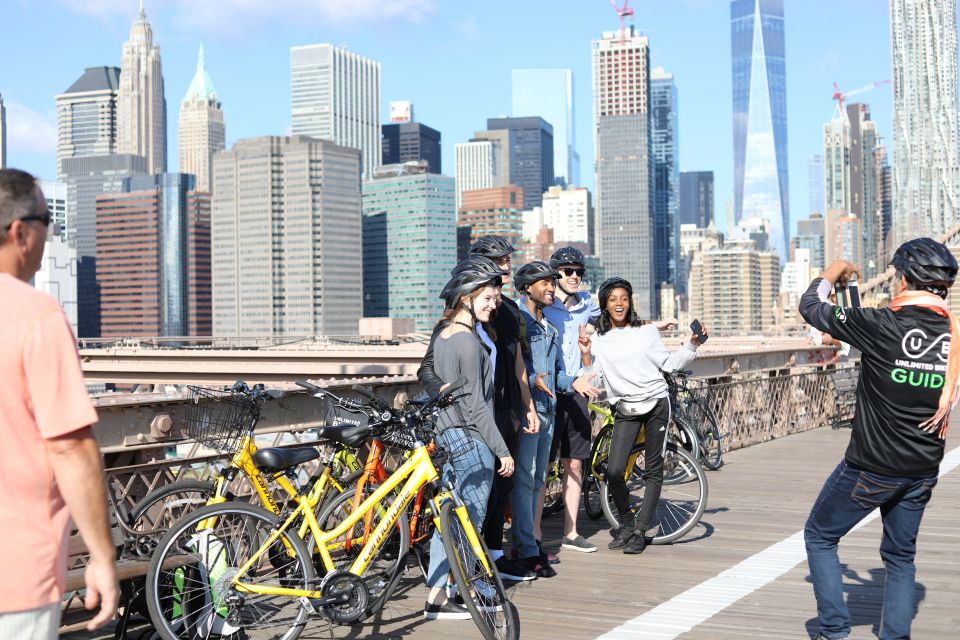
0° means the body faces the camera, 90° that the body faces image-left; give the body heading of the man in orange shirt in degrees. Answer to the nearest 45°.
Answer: approximately 225°

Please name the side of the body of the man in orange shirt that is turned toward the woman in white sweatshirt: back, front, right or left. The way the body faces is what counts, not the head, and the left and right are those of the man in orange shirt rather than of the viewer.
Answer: front

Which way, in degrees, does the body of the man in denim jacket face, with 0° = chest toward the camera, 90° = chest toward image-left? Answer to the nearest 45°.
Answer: approximately 315°

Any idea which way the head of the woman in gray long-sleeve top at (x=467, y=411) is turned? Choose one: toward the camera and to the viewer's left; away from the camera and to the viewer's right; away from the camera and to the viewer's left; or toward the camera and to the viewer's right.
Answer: toward the camera and to the viewer's right

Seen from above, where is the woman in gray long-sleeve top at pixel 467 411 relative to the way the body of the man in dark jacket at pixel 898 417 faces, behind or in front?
in front

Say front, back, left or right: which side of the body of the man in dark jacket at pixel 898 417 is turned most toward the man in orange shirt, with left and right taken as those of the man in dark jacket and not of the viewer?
left

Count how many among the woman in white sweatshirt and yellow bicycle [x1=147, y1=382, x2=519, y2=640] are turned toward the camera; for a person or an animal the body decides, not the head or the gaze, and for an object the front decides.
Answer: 1

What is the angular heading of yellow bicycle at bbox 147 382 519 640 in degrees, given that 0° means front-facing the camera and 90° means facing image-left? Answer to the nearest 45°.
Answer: approximately 270°

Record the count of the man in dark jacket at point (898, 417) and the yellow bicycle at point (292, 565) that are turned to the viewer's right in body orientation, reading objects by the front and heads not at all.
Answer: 1

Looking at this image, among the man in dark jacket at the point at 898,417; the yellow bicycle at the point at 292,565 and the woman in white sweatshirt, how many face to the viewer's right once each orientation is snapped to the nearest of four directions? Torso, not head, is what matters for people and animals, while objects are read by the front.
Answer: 1

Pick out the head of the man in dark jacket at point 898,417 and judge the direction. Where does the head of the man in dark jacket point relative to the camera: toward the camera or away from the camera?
away from the camera
